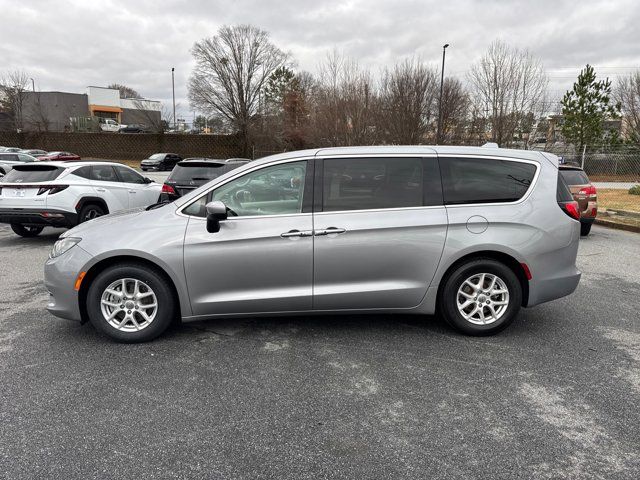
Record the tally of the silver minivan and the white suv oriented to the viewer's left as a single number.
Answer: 1

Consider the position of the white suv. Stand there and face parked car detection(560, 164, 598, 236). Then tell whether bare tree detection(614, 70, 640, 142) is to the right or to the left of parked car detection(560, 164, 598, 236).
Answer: left

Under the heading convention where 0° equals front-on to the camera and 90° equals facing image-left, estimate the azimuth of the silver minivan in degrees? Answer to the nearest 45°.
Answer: approximately 90°

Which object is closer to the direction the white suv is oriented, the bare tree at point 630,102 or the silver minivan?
the bare tree

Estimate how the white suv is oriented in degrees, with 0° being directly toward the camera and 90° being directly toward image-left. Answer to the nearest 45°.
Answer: approximately 225°

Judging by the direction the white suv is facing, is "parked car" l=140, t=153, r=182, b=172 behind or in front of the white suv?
in front

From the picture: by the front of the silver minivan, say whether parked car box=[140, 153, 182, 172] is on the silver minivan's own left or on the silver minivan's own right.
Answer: on the silver minivan's own right

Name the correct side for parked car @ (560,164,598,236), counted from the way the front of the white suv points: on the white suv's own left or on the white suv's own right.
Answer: on the white suv's own right

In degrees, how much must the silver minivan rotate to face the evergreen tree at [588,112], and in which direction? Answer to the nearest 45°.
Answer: approximately 135° to its right

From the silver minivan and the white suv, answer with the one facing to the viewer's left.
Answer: the silver minivan

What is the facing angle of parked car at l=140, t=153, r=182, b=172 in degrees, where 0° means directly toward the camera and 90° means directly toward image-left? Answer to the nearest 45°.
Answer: approximately 45°

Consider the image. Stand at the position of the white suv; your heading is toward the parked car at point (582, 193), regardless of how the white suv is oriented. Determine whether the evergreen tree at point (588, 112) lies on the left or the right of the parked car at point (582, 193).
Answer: left
